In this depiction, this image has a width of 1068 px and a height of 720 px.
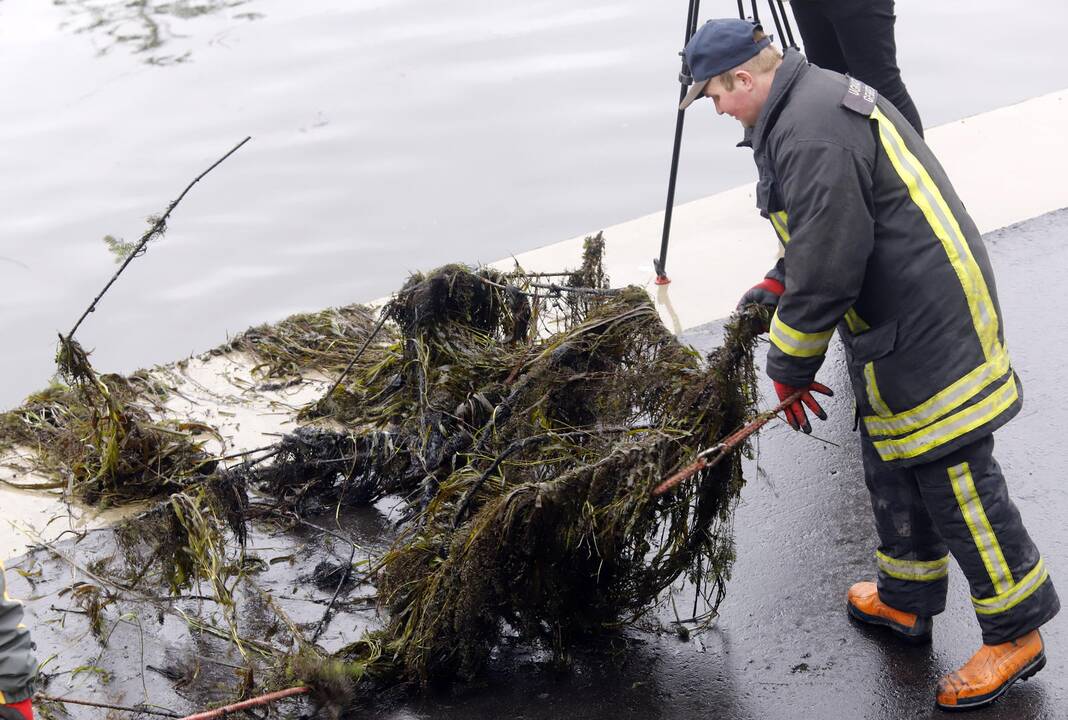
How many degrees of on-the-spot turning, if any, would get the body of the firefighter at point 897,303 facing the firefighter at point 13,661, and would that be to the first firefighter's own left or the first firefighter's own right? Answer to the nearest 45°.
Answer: approximately 45° to the first firefighter's own left

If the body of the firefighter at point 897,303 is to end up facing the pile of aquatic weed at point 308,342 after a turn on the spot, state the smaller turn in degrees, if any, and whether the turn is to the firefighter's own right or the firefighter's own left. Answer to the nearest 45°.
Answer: approximately 45° to the firefighter's own right

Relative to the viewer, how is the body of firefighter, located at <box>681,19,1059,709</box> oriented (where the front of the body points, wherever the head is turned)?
to the viewer's left

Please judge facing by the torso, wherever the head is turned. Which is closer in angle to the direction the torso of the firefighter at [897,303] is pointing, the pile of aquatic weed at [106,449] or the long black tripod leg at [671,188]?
the pile of aquatic weed
